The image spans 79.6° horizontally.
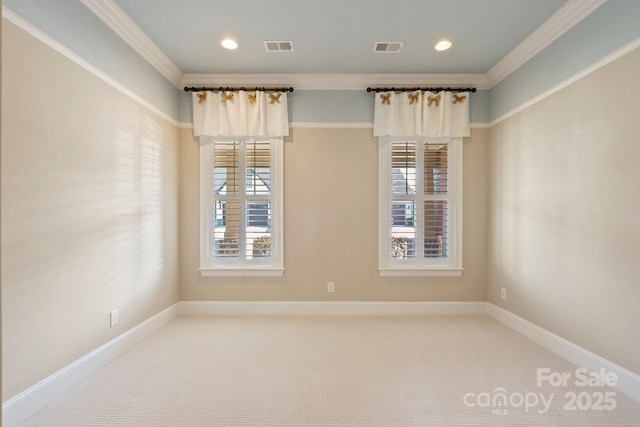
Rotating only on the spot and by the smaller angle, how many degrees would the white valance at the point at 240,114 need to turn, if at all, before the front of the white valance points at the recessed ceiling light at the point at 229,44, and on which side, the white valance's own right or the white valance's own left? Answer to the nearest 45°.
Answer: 0° — it already faces it

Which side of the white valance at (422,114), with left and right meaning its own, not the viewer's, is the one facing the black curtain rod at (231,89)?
right

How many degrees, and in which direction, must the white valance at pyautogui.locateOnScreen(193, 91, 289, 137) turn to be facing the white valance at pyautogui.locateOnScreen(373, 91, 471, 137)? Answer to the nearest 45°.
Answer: approximately 90° to its left

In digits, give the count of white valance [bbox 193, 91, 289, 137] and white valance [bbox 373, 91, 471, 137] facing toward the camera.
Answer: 2

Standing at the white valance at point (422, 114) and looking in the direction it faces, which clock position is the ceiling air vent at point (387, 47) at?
The ceiling air vent is roughly at 1 o'clock from the white valance.

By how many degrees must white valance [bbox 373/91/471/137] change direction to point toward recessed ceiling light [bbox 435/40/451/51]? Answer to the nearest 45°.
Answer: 0° — it already faces it

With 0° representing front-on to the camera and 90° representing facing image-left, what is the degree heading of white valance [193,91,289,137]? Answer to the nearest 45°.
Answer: approximately 0°

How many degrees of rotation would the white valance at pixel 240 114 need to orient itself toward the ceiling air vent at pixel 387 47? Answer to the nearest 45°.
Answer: approximately 45° to its left
